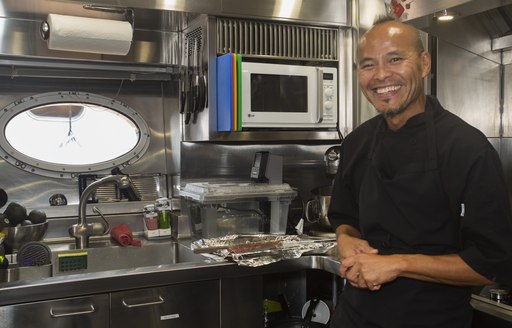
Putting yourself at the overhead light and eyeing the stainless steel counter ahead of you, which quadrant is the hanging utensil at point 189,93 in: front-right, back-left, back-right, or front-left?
front-right

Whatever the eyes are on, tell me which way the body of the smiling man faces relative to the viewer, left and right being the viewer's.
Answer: facing the viewer and to the left of the viewer

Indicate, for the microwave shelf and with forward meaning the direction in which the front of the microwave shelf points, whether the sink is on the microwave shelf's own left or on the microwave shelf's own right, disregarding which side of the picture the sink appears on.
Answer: on the microwave shelf's own right

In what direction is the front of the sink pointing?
toward the camera

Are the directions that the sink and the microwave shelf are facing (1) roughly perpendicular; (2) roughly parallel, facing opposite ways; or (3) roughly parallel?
roughly parallel

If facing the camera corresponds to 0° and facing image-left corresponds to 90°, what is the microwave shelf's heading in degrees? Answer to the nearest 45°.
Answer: approximately 0°

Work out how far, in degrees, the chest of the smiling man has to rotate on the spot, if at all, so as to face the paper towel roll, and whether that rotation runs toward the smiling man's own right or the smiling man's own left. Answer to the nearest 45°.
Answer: approximately 90° to the smiling man's own right
